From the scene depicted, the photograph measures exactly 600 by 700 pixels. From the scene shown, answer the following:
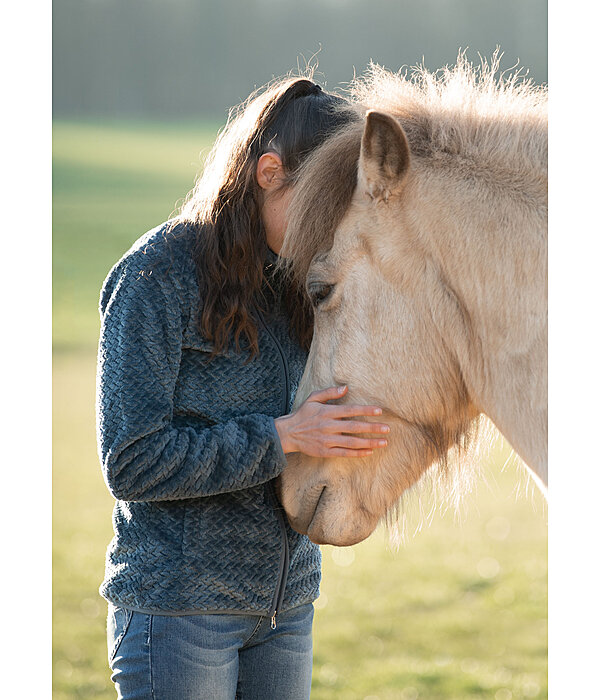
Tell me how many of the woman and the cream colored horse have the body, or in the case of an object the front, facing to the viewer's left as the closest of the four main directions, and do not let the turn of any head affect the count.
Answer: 1

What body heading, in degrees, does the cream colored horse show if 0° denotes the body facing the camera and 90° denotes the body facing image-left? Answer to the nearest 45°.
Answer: approximately 90°

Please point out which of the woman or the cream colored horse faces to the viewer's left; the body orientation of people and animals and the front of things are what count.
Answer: the cream colored horse

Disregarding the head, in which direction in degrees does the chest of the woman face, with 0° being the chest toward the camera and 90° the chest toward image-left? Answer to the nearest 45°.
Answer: approximately 315°

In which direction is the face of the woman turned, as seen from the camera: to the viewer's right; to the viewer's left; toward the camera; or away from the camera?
to the viewer's right
